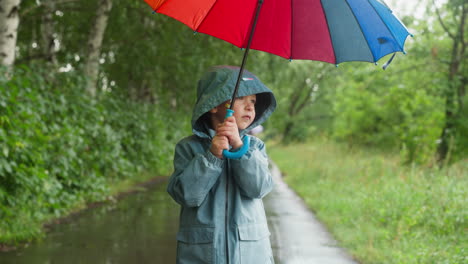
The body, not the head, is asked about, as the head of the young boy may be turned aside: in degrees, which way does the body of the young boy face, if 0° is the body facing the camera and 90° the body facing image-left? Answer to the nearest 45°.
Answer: approximately 0°
